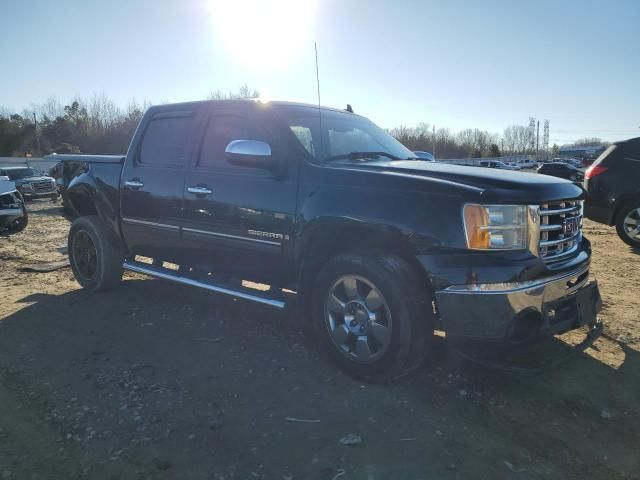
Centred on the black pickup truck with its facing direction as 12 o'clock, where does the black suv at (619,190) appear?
The black suv is roughly at 9 o'clock from the black pickup truck.

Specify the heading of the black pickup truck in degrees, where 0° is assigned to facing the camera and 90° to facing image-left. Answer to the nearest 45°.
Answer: approximately 315°

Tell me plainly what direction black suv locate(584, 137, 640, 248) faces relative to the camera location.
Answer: facing to the right of the viewer
